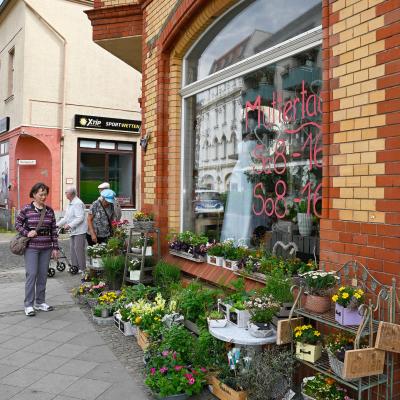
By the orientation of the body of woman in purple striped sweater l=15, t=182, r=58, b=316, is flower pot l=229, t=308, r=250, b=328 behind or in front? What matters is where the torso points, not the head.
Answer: in front

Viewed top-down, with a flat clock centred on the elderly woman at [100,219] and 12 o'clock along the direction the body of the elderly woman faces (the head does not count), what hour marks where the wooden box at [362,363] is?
The wooden box is roughly at 1 o'clock from the elderly woman.

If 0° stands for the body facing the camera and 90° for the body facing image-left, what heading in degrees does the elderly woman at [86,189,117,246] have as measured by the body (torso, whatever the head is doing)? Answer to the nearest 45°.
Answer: approximately 315°

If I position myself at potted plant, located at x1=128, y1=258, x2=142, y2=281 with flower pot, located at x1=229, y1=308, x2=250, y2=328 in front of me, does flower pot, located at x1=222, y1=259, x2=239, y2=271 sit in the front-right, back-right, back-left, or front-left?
front-left

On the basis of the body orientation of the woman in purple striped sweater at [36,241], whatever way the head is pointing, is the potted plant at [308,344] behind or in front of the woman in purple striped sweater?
in front

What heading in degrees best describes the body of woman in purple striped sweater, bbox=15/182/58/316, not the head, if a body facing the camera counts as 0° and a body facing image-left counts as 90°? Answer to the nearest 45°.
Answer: approximately 315°

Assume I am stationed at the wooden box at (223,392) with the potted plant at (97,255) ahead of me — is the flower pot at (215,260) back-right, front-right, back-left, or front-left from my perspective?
front-right

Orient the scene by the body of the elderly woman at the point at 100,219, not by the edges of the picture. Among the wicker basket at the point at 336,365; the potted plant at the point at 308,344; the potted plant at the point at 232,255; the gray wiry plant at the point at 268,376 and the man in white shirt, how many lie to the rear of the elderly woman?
1

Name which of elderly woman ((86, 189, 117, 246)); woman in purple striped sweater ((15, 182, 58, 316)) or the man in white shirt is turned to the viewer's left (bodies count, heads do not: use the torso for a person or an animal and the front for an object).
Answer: the man in white shirt

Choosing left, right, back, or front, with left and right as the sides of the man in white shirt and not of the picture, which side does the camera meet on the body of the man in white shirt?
left
